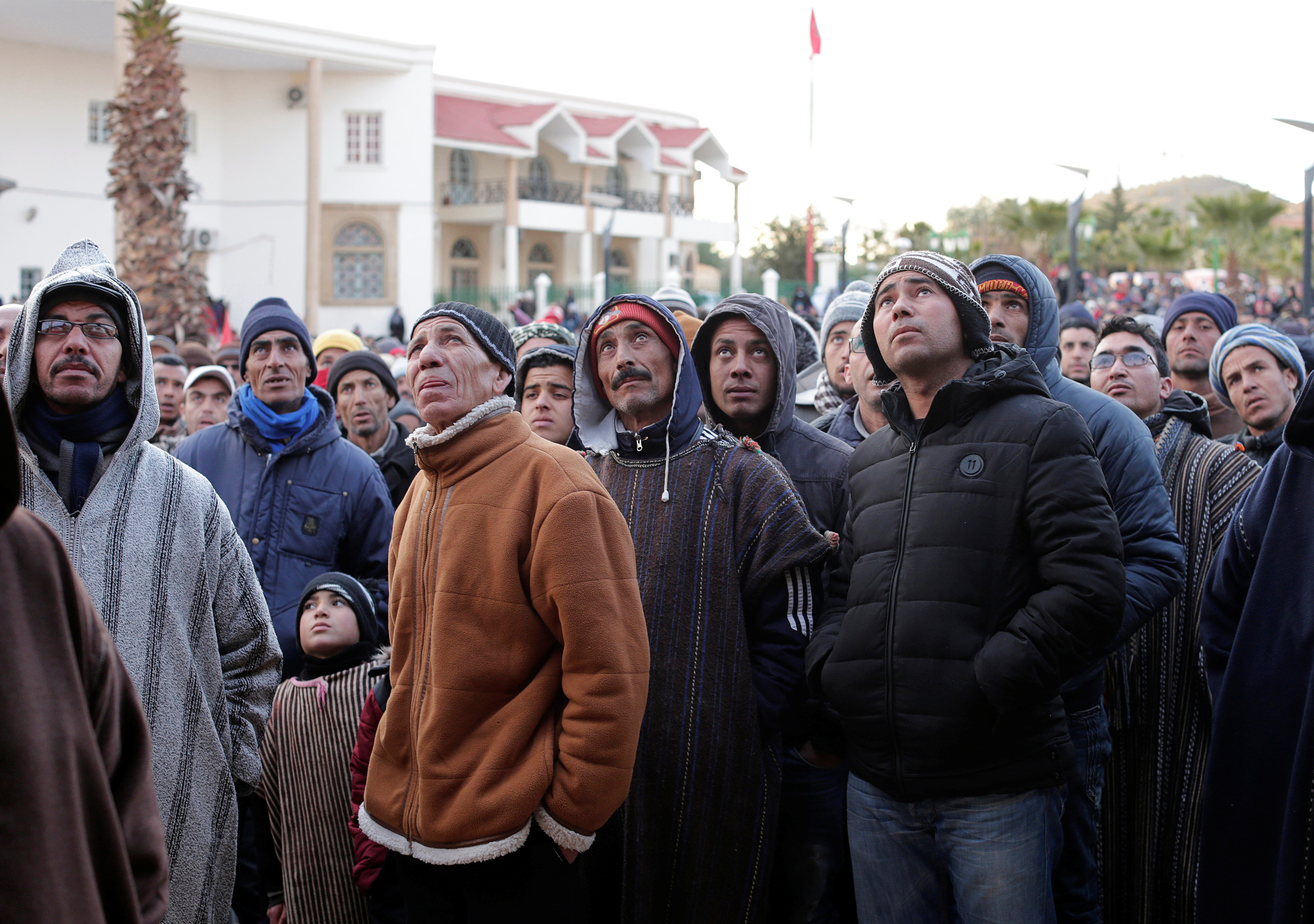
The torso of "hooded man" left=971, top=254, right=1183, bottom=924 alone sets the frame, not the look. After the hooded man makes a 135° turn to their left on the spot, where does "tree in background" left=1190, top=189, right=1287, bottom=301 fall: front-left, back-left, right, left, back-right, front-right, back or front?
left

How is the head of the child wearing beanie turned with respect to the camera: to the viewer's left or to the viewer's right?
to the viewer's left

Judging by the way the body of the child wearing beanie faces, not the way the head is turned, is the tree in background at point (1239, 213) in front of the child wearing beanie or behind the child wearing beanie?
behind

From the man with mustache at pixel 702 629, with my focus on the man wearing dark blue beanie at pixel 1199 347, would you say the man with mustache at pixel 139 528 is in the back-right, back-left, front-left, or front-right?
back-left

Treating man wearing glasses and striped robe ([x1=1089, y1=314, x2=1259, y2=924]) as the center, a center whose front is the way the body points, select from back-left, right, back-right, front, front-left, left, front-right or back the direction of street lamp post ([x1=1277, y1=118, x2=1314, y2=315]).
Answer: back-right

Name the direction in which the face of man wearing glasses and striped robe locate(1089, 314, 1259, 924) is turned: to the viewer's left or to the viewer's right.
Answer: to the viewer's left

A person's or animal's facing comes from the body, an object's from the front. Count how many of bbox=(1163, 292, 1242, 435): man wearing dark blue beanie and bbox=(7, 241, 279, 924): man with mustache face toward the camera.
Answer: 2

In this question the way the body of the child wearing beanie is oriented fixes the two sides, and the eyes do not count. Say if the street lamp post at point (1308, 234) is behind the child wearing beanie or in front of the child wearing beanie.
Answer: behind

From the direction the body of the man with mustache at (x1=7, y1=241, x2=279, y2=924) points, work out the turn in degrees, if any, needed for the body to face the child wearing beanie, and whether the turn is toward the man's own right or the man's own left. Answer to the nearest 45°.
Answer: approximately 135° to the man's own left

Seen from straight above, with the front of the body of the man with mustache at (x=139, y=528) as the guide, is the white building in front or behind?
behind

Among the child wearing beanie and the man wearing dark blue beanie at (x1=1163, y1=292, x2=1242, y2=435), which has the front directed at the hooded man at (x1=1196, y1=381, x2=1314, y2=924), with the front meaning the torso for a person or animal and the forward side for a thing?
the man wearing dark blue beanie at (x1=1163, y1=292, x2=1242, y2=435)

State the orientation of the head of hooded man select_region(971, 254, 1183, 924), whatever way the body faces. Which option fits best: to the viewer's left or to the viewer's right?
to the viewer's left
